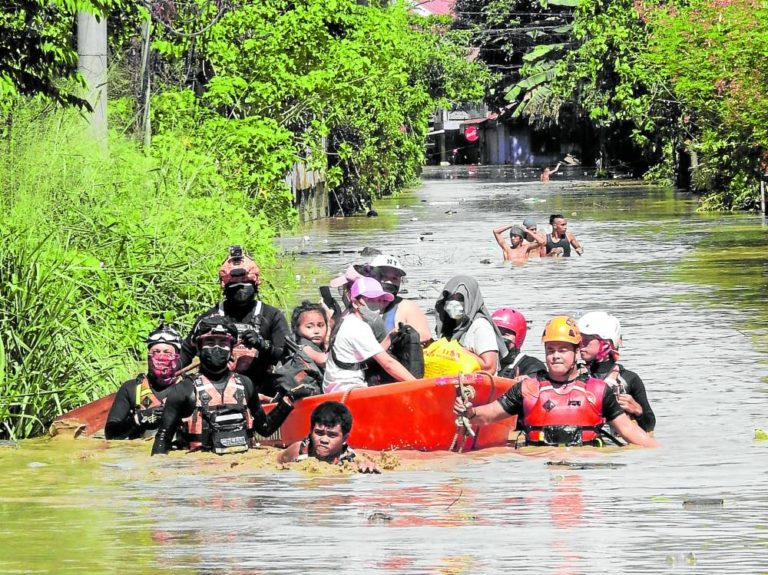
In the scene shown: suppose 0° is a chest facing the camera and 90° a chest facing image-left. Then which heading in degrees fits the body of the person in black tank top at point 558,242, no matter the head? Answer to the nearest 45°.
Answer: approximately 315°

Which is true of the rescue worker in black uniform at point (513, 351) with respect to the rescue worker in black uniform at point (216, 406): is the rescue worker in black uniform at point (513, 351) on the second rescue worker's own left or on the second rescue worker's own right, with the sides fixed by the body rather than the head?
on the second rescue worker's own left

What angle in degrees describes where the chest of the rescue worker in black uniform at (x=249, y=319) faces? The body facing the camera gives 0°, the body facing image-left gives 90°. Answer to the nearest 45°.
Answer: approximately 0°

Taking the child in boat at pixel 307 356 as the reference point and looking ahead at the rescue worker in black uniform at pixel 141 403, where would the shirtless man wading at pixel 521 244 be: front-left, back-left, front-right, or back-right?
back-right

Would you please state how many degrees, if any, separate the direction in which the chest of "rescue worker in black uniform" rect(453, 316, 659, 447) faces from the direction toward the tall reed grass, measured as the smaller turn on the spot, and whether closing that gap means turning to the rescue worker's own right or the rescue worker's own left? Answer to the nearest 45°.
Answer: approximately 135° to the rescue worker's own right
